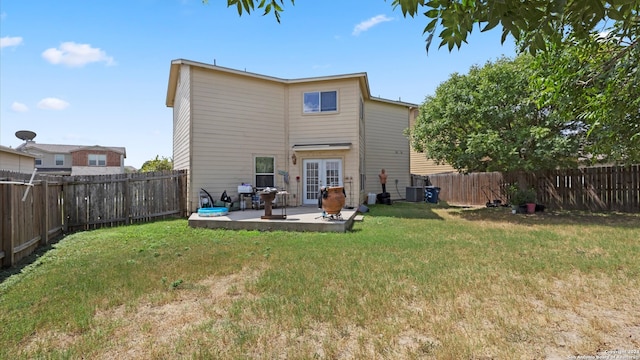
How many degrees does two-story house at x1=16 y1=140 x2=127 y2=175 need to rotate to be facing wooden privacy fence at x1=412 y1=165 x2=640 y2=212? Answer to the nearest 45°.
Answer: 0° — it already faces it

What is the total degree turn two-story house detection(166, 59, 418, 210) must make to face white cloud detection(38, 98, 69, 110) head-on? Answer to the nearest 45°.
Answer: approximately 45° to its left

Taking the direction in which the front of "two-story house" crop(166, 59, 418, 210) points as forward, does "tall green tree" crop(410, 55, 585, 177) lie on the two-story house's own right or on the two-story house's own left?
on the two-story house's own right

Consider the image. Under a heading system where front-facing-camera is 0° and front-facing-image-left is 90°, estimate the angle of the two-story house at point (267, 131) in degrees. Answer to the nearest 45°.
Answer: approximately 180°

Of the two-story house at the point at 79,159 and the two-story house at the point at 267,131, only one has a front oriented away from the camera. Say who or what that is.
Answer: the two-story house at the point at 267,131

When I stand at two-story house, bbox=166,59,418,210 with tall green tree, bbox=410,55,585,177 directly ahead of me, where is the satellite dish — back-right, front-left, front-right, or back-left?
back-left

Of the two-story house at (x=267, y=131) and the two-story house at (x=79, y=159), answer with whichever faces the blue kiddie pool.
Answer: the two-story house at (x=79, y=159)
